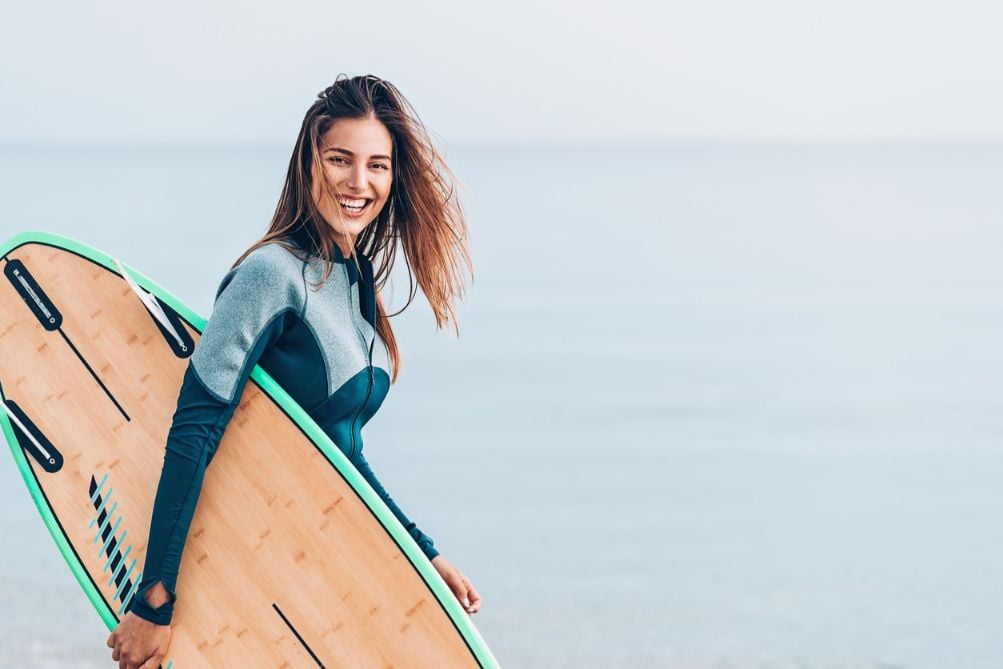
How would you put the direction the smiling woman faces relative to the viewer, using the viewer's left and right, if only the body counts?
facing the viewer and to the right of the viewer
